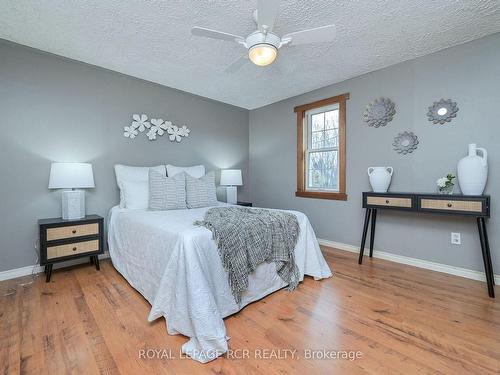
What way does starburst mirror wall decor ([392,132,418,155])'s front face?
toward the camera

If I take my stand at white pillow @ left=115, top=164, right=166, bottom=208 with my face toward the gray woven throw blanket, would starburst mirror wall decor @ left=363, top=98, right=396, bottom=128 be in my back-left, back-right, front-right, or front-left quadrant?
front-left

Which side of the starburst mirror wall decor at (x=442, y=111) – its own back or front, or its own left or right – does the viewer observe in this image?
front

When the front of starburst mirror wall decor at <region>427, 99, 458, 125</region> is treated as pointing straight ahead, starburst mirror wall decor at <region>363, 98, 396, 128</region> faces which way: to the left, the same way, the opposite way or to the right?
the same way

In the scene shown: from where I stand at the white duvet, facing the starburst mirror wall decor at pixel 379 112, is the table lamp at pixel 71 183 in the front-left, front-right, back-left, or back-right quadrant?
back-left

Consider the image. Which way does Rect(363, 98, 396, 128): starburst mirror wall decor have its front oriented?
toward the camera

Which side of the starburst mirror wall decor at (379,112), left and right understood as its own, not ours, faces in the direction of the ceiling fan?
front

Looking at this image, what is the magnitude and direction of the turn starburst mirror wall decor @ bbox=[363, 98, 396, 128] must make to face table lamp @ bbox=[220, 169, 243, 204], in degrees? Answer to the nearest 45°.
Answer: approximately 90° to its right

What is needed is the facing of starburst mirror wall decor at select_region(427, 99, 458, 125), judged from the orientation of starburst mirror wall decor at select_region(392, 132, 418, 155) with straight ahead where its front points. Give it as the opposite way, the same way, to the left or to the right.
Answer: the same way

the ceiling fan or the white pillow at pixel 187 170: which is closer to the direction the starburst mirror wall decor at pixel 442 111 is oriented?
the ceiling fan

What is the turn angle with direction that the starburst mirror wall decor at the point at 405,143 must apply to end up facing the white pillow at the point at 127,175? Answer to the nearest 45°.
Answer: approximately 45° to its right
